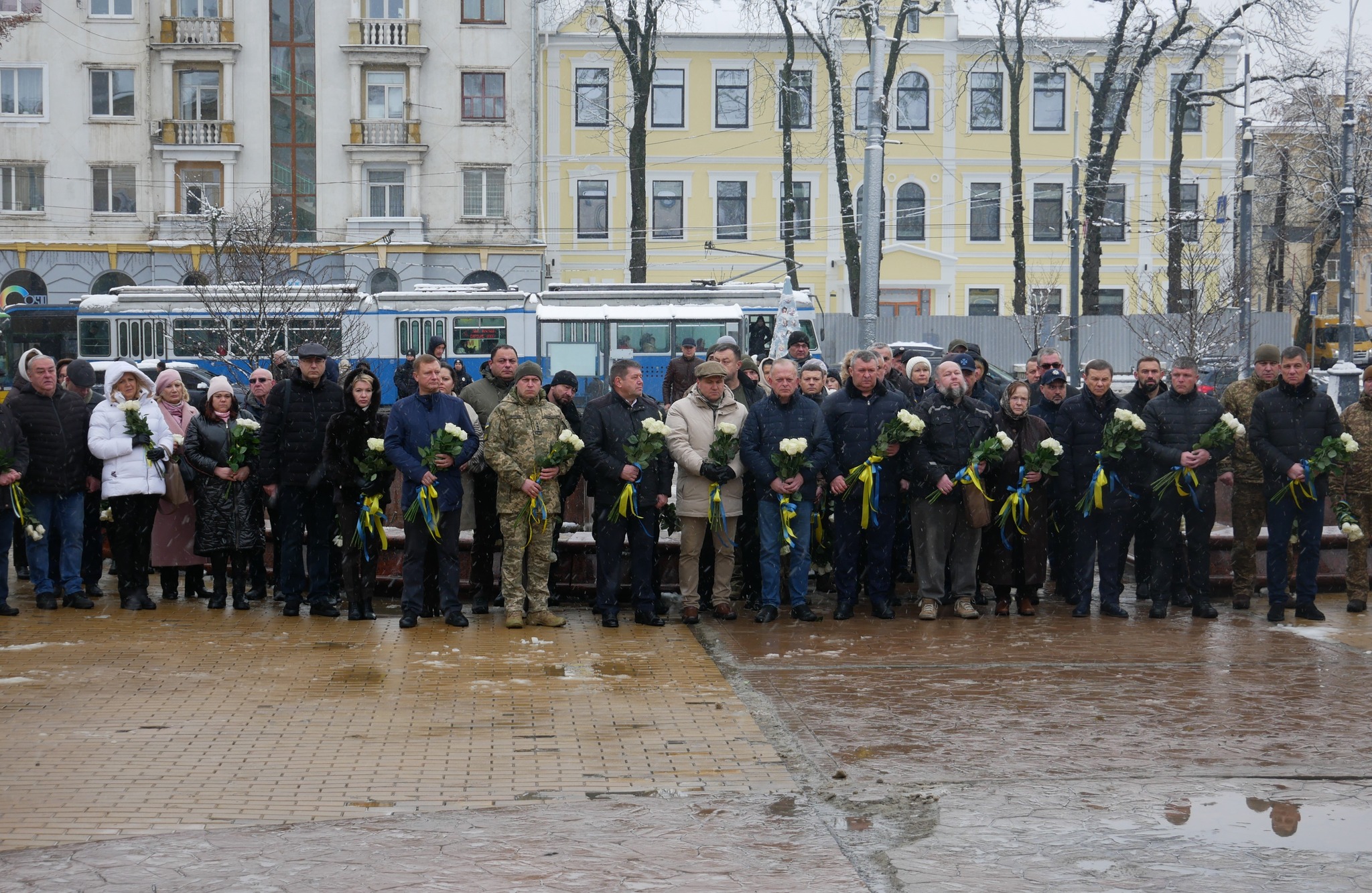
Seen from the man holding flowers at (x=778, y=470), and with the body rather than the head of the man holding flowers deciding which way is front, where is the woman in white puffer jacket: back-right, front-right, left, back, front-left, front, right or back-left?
right

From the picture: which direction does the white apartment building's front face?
toward the camera

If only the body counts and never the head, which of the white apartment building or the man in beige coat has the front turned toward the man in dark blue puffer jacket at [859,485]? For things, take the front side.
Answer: the white apartment building

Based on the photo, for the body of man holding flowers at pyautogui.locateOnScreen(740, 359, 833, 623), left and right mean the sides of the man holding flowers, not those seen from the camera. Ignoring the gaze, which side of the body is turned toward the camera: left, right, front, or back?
front

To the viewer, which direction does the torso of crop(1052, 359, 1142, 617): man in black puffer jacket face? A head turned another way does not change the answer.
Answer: toward the camera

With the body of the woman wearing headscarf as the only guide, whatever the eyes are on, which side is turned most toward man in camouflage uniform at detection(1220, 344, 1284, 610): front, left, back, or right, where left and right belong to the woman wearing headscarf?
left

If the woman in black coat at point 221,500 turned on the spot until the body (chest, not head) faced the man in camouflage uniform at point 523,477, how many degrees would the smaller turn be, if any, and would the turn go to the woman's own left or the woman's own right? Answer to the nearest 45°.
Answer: approximately 45° to the woman's own left

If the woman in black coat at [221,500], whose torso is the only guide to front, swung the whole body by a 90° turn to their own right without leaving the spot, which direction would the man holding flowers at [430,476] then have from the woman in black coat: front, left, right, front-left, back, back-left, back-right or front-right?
back-left

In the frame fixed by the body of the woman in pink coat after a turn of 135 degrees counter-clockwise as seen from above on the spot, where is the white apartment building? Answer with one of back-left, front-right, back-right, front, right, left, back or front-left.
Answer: front-left
